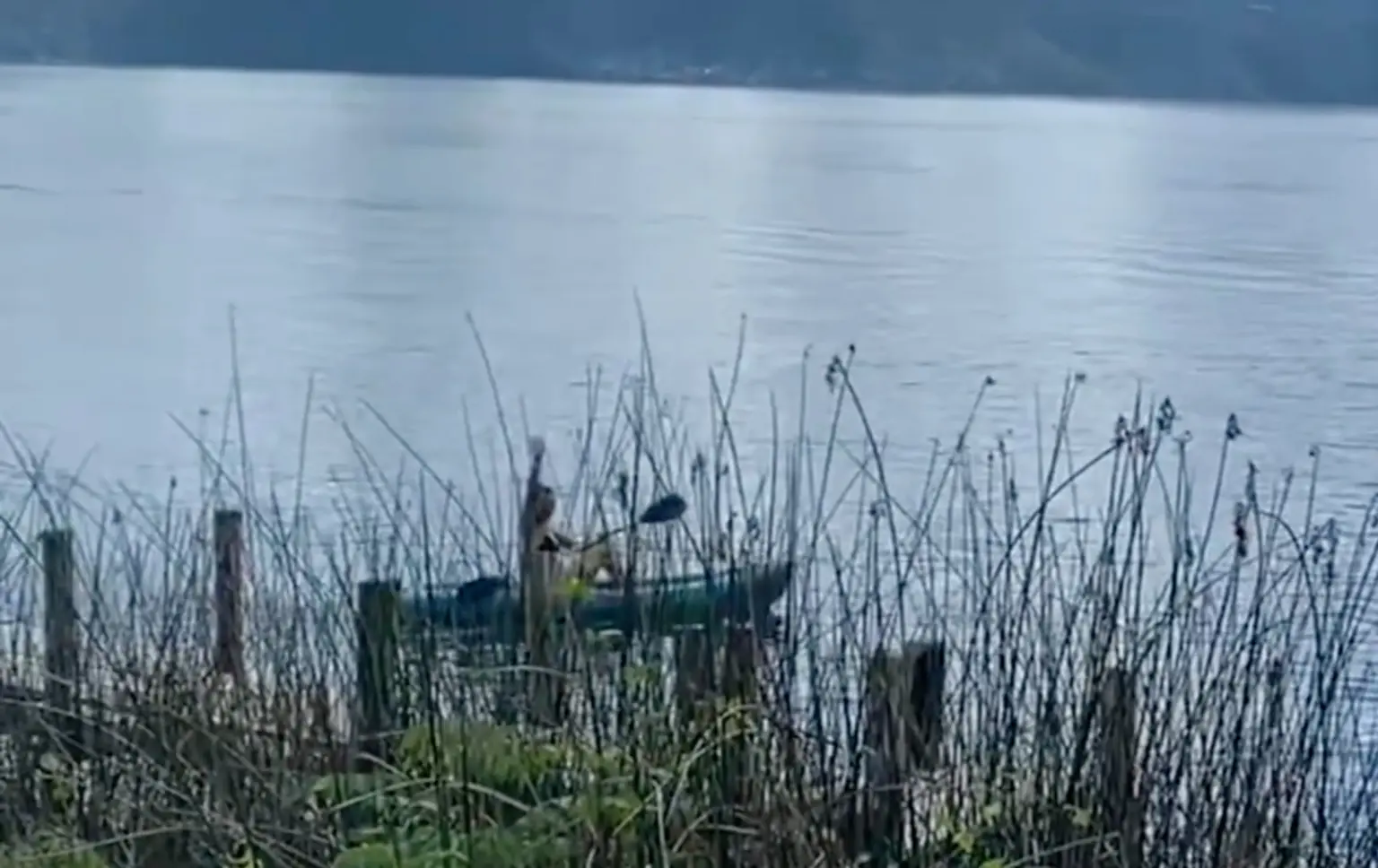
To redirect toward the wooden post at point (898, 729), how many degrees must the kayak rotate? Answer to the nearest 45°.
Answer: approximately 45° to its right

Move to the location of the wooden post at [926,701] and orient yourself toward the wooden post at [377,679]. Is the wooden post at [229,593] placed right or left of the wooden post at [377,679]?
right

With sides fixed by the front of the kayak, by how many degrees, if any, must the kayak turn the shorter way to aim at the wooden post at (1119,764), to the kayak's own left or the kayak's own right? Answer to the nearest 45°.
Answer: approximately 45° to the kayak's own right

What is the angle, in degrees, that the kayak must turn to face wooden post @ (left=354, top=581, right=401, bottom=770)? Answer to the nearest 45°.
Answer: approximately 135° to its right

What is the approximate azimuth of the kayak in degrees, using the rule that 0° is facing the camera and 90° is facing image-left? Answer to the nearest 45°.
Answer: approximately 270°

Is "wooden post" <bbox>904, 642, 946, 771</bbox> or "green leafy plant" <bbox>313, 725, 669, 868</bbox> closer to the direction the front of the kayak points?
the wooden post
